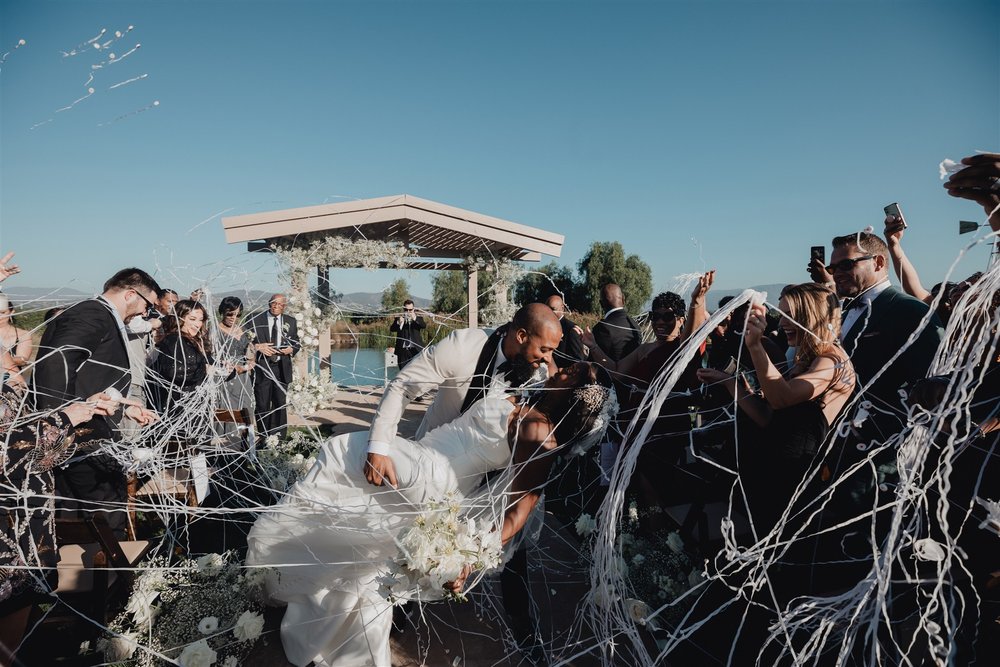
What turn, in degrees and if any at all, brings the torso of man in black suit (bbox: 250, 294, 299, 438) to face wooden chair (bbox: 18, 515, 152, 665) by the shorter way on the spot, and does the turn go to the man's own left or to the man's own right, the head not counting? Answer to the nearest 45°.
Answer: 0° — they already face it

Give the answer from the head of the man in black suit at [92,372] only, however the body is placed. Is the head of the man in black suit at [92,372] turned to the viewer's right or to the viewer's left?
to the viewer's right

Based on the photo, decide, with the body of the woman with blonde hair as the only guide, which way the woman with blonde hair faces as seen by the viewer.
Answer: to the viewer's left

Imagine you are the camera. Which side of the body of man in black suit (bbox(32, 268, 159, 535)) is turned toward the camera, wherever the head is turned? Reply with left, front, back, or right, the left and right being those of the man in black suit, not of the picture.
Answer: right

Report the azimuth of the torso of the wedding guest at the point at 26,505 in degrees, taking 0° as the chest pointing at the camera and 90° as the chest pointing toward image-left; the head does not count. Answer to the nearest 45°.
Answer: approximately 270°

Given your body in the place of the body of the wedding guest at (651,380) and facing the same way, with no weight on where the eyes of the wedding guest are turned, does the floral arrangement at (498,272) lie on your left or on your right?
on your right

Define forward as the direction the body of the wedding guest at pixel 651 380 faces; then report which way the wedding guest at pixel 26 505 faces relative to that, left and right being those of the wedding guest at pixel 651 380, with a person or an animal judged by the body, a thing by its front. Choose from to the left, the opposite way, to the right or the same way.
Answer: the opposite way

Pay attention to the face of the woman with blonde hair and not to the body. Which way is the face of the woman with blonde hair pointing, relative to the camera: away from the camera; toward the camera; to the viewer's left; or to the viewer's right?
to the viewer's left

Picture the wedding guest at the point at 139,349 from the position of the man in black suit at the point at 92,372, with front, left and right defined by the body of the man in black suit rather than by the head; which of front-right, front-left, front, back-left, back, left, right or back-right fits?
left

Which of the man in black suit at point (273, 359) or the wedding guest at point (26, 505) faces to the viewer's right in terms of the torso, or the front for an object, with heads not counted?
the wedding guest

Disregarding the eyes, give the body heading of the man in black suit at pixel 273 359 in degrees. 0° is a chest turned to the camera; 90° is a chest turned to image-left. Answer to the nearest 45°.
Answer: approximately 0°

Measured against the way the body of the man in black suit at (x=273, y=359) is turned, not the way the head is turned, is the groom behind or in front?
in front

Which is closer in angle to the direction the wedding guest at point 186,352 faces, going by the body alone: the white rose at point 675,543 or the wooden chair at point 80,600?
the white rose

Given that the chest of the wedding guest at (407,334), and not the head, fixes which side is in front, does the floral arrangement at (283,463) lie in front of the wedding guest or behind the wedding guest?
in front
